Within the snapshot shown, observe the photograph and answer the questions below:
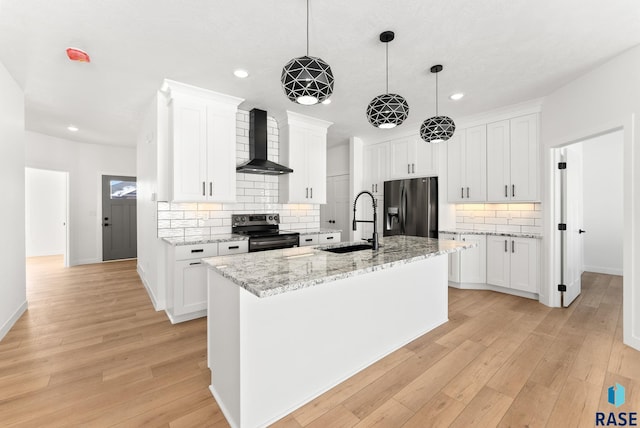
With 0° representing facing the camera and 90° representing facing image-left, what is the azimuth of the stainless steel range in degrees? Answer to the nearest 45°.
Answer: approximately 315°

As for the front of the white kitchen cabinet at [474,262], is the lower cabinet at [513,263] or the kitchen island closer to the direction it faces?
the kitchen island

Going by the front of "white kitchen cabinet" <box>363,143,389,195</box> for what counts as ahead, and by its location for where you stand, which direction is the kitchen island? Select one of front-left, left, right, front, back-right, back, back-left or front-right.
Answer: front-left

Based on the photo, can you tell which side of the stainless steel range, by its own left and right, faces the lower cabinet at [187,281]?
right

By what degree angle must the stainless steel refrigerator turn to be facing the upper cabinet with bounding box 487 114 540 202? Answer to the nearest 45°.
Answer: approximately 135° to its left

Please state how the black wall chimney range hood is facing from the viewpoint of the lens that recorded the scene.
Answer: facing the viewer and to the right of the viewer

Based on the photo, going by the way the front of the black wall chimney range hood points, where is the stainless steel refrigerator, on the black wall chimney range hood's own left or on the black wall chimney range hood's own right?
on the black wall chimney range hood's own left

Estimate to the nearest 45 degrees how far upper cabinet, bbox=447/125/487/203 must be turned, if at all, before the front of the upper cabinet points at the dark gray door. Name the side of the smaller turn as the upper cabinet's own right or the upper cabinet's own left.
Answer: approximately 45° to the upper cabinet's own right

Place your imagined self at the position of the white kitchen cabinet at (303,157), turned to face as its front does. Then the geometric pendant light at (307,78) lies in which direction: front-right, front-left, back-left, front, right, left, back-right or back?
front-right

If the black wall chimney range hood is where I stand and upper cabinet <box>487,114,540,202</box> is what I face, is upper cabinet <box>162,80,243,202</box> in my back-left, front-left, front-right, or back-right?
back-right

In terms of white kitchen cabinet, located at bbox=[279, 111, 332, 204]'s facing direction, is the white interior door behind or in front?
in front

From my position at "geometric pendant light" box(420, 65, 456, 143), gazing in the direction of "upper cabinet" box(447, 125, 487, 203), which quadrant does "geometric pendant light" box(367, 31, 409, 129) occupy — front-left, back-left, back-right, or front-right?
back-left
